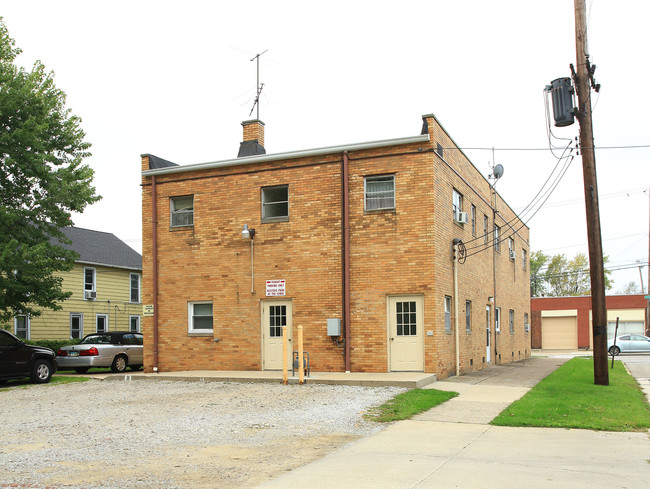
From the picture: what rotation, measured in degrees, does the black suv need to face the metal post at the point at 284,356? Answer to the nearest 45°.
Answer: approximately 45° to its right

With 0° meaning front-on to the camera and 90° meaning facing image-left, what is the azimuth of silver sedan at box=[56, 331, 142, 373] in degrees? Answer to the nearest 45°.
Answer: approximately 225°

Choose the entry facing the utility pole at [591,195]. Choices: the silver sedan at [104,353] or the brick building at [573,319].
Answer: the brick building

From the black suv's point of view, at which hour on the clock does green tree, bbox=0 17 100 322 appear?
The green tree is roughly at 9 o'clock from the black suv.

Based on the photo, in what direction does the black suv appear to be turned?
to the viewer's right

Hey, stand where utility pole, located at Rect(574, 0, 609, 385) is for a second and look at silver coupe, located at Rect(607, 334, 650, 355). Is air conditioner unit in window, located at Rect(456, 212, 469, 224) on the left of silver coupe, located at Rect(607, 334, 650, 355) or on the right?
left

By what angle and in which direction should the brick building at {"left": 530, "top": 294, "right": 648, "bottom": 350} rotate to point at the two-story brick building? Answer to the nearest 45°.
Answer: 0° — it already faces it

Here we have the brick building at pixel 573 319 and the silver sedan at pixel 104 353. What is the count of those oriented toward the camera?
1

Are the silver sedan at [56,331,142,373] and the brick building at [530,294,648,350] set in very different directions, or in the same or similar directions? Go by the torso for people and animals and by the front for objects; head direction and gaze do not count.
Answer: very different directions

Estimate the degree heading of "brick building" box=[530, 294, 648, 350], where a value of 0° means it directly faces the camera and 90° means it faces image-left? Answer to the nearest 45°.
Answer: approximately 0°

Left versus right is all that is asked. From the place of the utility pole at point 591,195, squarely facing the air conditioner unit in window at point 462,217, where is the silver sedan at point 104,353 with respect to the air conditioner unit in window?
left
